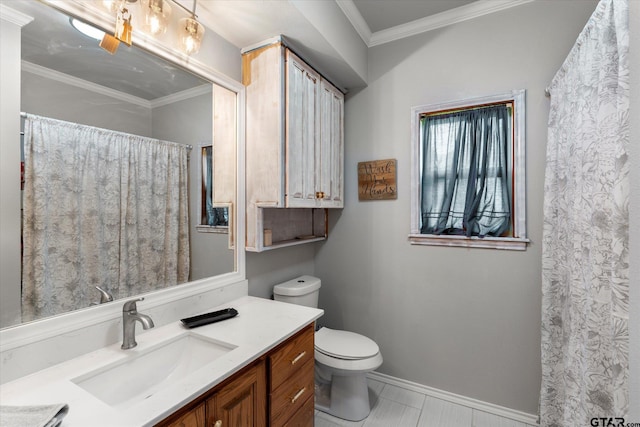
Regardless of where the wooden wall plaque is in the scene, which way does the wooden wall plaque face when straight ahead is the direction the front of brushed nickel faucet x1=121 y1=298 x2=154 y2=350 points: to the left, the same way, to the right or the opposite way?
to the right

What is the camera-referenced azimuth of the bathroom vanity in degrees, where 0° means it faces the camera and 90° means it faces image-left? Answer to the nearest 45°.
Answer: approximately 315°

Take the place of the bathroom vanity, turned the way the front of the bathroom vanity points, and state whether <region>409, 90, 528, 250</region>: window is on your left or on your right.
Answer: on your left

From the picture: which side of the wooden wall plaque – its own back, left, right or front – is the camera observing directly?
front

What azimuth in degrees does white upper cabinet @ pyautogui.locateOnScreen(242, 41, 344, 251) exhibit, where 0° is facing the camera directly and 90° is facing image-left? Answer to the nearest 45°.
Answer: approximately 315°

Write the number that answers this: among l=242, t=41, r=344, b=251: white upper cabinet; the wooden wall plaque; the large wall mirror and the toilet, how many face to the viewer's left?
0

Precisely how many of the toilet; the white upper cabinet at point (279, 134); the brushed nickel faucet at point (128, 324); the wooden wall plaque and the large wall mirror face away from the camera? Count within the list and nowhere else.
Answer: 0

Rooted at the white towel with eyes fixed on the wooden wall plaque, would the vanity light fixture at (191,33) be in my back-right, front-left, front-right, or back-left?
front-left

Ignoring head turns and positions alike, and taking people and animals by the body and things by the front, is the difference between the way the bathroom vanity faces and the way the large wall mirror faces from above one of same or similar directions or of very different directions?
same or similar directions

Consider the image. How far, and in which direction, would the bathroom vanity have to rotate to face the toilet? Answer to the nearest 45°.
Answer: approximately 90° to its left

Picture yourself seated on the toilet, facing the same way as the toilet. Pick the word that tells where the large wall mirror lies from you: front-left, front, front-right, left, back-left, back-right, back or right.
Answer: right

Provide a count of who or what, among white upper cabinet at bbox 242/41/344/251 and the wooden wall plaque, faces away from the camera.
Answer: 0

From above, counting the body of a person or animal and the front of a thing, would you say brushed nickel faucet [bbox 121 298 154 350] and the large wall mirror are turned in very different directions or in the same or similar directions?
same or similar directions
